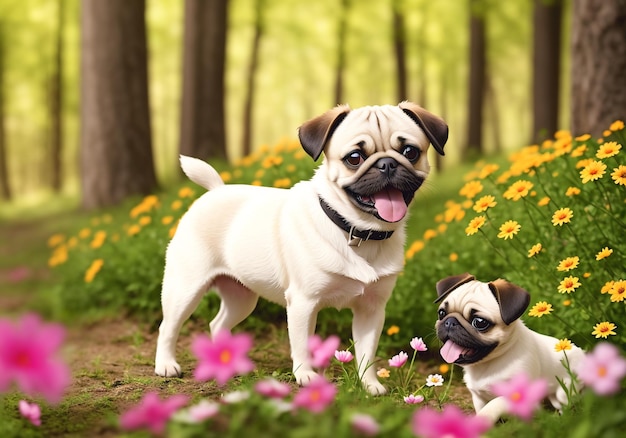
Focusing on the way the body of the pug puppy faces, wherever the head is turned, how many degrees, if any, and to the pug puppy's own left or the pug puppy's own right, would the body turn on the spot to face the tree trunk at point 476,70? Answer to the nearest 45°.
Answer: approximately 135° to the pug puppy's own right

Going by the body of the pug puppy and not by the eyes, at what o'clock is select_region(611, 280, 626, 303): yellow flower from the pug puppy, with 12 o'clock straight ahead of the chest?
The yellow flower is roughly at 6 o'clock from the pug puppy.

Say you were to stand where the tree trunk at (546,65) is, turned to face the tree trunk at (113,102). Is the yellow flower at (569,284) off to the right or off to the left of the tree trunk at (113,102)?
left

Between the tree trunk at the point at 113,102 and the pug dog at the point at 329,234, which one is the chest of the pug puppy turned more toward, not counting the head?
the pug dog

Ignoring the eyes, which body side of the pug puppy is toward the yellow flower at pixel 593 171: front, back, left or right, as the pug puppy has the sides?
back

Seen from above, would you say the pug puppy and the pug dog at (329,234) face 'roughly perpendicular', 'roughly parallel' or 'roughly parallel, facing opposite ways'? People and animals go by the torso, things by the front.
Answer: roughly perpendicular

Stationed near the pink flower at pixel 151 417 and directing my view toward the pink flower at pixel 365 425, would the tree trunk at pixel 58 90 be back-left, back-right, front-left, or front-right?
back-left

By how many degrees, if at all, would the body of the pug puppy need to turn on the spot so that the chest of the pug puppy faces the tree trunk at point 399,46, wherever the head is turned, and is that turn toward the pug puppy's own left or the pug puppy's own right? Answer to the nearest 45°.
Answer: approximately 135° to the pug puppy's own right

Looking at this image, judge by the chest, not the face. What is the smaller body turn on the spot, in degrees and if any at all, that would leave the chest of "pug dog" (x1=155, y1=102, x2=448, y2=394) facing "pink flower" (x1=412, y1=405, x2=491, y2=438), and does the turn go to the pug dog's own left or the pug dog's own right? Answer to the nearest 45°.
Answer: approximately 45° to the pug dog's own right

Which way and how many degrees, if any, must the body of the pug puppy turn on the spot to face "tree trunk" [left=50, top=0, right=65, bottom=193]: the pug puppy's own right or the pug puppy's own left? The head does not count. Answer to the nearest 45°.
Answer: approximately 90° to the pug puppy's own right

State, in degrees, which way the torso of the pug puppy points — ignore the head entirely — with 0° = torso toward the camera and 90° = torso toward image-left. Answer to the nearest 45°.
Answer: approximately 45°

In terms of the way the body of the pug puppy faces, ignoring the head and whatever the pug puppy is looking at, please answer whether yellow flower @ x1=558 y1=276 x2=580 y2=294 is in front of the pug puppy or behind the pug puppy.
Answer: behind
